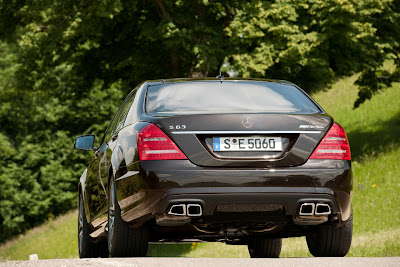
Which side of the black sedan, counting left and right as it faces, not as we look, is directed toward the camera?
back
